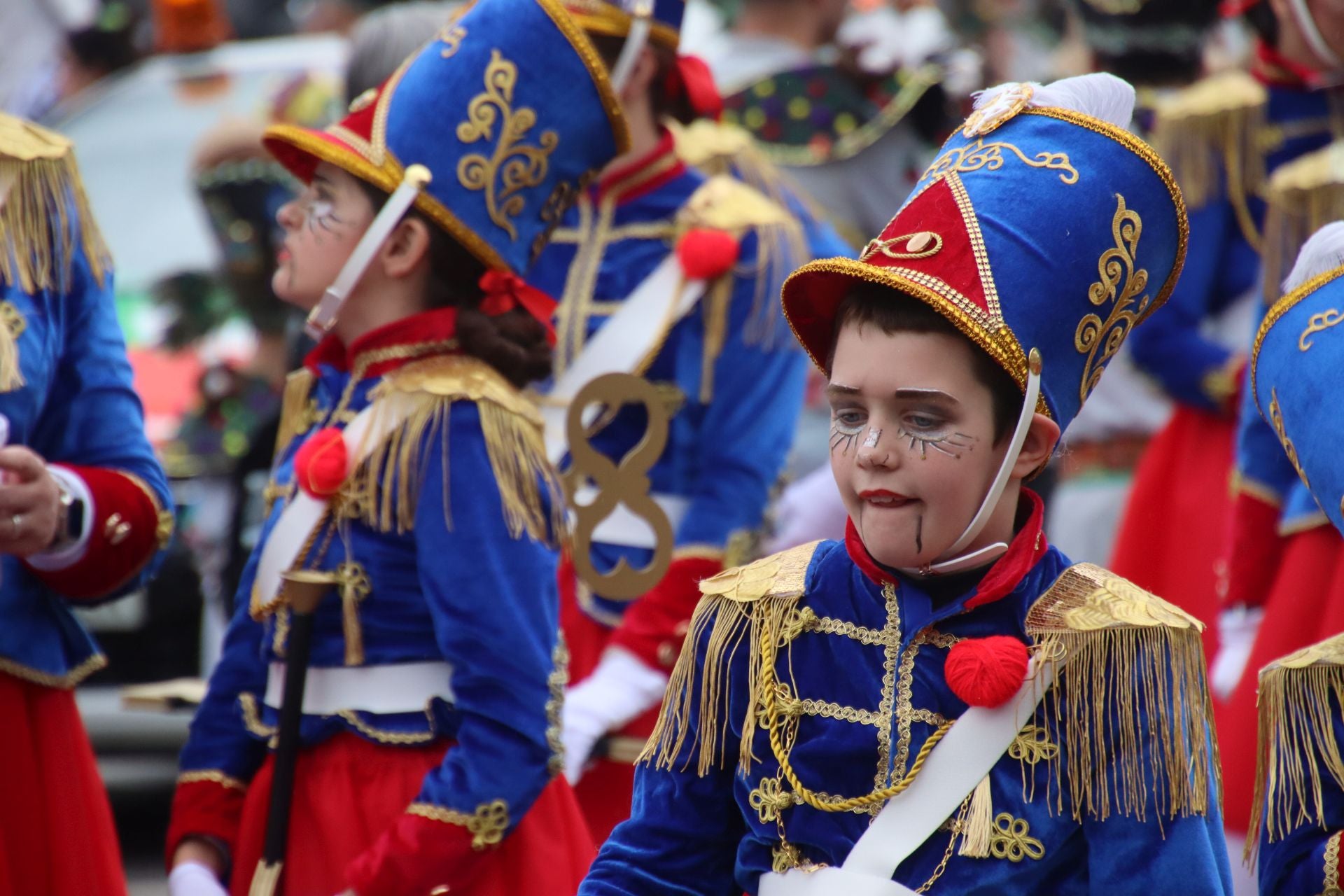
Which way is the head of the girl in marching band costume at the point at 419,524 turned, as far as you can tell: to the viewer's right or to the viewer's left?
to the viewer's left

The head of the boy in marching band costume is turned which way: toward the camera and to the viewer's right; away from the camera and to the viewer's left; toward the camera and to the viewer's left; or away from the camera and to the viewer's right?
toward the camera and to the viewer's left
